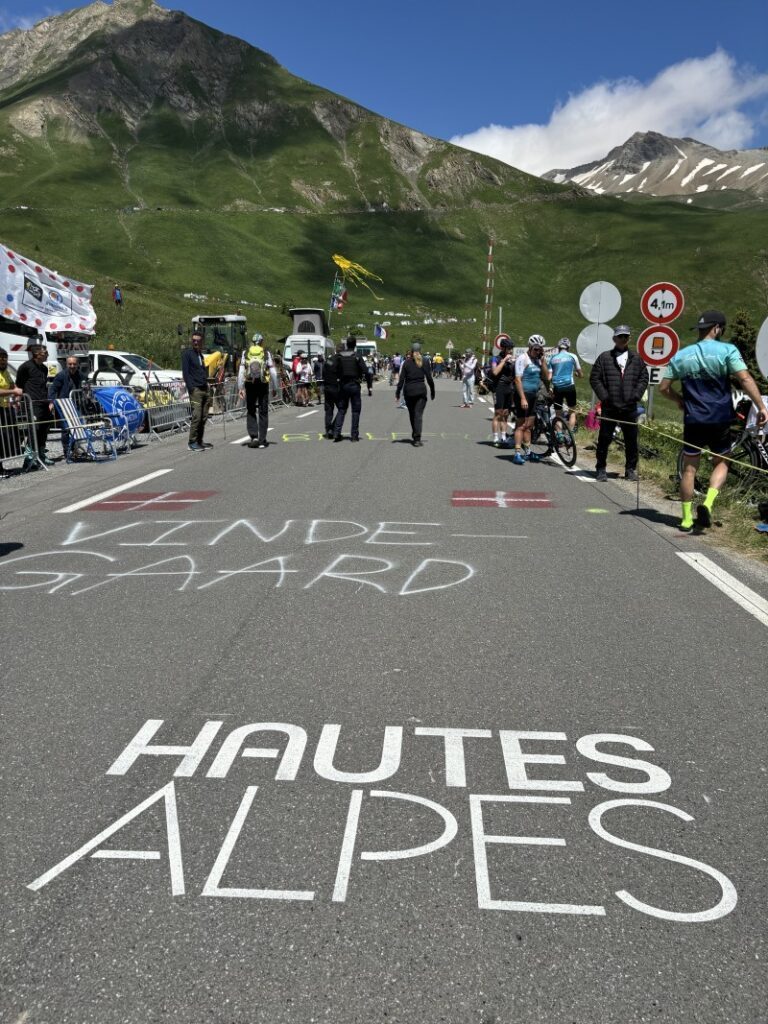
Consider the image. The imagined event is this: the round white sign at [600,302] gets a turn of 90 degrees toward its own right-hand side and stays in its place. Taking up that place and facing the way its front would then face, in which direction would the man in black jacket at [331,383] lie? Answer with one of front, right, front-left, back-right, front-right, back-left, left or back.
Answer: back

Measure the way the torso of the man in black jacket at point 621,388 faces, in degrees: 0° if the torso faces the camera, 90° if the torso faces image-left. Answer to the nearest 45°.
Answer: approximately 0°

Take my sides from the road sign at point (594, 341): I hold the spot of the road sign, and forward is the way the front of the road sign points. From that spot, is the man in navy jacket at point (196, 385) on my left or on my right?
on my left

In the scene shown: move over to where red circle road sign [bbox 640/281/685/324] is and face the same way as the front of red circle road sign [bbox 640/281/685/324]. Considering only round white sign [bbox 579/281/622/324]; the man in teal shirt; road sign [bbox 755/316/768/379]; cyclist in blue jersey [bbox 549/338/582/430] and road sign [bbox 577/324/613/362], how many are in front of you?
2

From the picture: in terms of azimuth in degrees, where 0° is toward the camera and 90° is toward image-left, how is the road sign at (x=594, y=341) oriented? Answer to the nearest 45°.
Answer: approximately 180°

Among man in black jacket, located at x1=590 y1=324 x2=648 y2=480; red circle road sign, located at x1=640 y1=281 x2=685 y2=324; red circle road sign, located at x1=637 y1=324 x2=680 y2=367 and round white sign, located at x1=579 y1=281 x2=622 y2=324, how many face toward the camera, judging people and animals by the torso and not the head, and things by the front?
3

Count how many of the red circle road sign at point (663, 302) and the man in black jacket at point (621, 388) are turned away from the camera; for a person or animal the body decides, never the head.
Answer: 0

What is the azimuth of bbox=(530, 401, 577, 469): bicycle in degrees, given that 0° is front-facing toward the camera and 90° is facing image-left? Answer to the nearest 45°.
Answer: approximately 315°

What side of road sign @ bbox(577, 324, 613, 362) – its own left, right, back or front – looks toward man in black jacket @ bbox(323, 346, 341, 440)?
left

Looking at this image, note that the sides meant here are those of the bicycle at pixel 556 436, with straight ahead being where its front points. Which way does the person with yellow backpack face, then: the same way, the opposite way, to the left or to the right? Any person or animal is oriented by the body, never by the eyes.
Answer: the opposite way

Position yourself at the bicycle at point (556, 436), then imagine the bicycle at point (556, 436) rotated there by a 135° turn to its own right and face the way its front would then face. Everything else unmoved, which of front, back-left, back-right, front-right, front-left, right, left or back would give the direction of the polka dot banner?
front

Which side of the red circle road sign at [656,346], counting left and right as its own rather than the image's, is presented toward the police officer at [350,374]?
right

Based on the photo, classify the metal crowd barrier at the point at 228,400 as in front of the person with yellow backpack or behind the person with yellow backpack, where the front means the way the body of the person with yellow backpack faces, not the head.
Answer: in front
